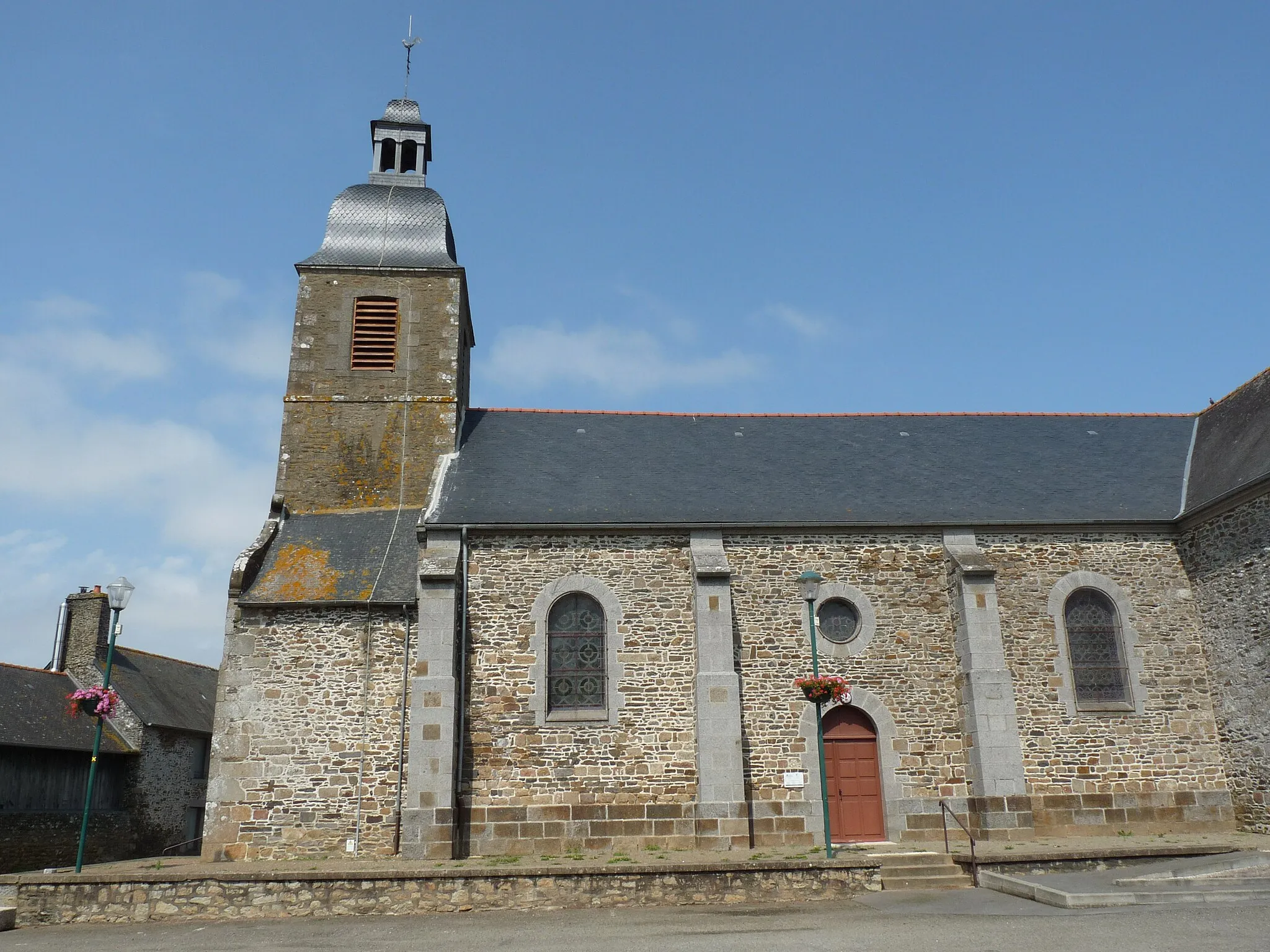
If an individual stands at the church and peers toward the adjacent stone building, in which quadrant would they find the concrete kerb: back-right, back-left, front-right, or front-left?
back-left

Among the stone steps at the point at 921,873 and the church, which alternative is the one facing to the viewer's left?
the church

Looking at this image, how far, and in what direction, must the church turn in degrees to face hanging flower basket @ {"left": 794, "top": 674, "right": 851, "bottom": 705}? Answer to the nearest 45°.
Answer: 0° — it already faces it

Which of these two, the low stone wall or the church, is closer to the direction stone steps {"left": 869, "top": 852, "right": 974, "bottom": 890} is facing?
the low stone wall

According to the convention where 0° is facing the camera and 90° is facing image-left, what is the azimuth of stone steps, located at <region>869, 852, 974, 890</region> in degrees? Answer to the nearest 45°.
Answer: approximately 0°

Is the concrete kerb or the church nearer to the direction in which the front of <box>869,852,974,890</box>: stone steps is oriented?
the concrete kerb

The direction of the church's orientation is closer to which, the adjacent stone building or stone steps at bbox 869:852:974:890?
the stone steps

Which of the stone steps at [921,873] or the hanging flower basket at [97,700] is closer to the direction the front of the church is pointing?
the hanging flower basket

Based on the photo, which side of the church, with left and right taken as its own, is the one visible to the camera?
left

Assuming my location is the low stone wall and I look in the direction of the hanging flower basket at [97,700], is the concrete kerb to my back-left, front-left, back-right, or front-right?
back-right

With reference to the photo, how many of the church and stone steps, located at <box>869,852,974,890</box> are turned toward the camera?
1
